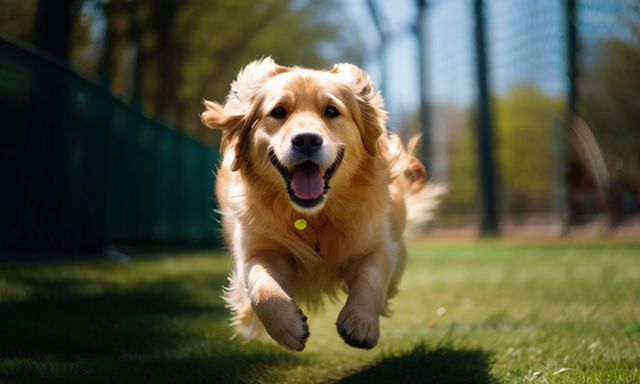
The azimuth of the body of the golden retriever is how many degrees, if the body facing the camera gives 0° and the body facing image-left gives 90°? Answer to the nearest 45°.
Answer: approximately 0°

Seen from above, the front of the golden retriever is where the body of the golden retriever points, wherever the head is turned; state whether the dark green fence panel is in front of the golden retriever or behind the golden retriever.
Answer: behind

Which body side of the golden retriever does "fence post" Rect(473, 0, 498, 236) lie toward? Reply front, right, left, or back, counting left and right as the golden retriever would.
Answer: back
